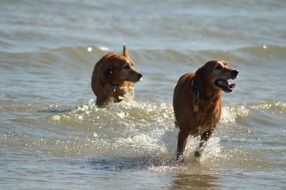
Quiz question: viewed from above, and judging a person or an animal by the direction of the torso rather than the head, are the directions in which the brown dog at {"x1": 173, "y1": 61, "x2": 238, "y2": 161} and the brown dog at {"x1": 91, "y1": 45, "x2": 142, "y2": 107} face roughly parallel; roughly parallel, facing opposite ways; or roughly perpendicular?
roughly parallel

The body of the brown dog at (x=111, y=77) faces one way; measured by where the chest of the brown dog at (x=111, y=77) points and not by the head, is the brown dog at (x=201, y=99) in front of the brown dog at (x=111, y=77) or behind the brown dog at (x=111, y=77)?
in front

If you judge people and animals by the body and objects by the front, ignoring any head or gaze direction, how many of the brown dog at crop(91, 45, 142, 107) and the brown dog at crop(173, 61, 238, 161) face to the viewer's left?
0

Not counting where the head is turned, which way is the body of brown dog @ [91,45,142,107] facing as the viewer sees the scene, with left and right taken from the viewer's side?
facing the viewer and to the right of the viewer

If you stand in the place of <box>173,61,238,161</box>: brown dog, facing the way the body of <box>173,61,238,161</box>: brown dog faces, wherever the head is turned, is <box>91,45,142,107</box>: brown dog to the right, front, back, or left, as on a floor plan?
back
